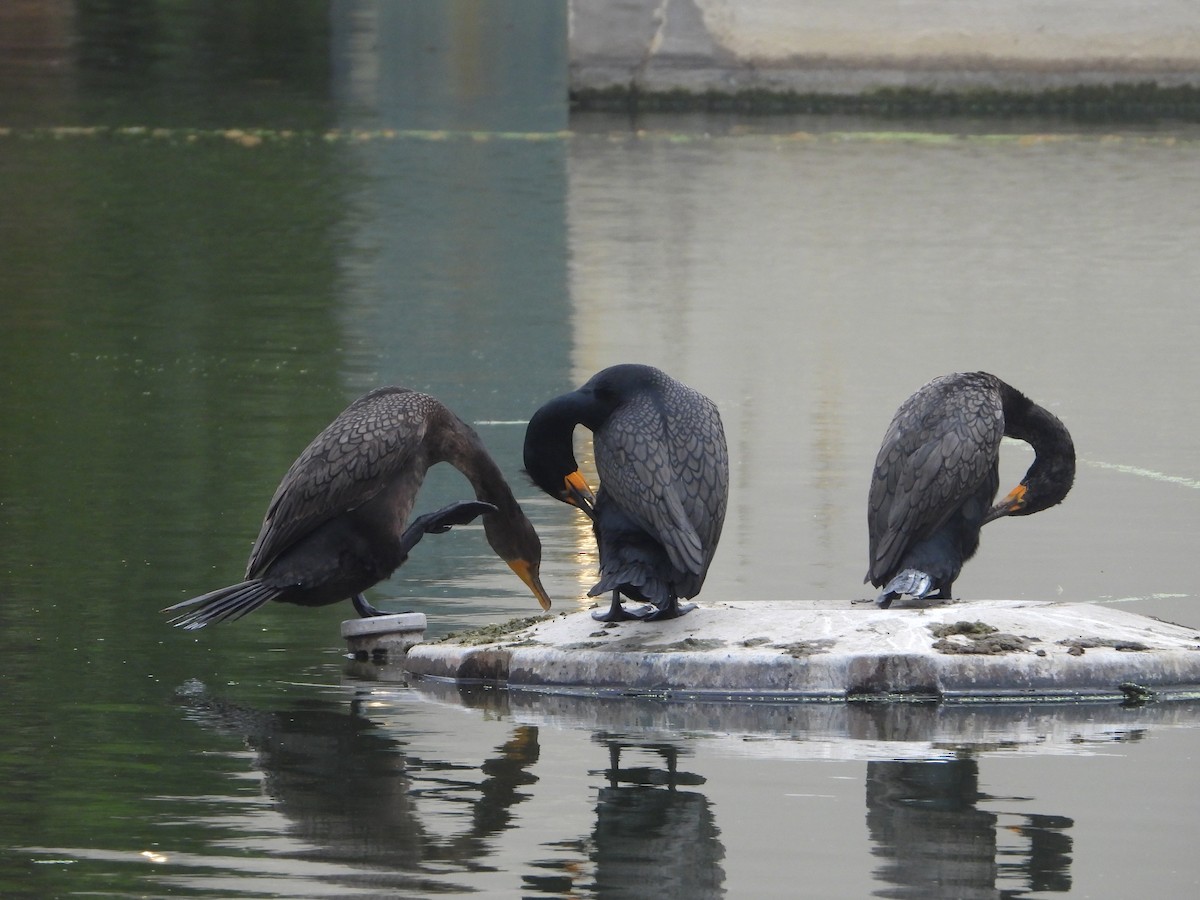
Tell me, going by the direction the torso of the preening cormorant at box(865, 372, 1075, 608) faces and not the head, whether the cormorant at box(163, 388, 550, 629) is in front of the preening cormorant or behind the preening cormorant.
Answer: behind

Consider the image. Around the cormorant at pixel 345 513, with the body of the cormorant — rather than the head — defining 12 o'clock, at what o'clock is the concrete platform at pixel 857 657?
The concrete platform is roughly at 1 o'clock from the cormorant.

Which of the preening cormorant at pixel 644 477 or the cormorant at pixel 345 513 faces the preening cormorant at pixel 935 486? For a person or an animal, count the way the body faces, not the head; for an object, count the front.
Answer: the cormorant

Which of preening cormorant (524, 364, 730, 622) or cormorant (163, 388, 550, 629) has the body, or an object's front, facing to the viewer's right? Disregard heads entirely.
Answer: the cormorant

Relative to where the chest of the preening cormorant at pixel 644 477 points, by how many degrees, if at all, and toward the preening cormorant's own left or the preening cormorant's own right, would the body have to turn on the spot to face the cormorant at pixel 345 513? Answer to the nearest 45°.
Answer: approximately 45° to the preening cormorant's own left

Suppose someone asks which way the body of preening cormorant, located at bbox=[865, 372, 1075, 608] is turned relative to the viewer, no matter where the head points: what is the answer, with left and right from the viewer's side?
facing away from the viewer and to the right of the viewer

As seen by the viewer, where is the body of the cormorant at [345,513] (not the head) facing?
to the viewer's right

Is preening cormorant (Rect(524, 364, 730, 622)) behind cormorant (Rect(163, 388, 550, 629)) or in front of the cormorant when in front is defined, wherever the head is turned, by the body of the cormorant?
in front

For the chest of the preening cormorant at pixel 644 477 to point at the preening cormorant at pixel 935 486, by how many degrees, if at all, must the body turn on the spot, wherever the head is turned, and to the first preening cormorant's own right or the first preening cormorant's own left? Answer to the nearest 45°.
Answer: approximately 135° to the first preening cormorant's own right

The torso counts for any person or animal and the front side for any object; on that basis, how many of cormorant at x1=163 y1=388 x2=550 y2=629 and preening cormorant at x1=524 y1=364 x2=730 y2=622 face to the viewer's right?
1
